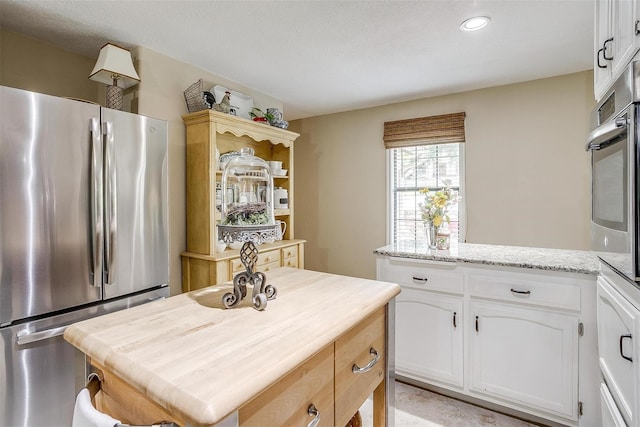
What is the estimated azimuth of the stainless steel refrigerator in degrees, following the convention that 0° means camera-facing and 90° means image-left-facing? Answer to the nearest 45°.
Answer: approximately 315°

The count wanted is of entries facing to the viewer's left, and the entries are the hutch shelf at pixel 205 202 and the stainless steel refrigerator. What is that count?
0

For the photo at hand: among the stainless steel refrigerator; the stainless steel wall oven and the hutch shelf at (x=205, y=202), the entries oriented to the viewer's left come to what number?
1

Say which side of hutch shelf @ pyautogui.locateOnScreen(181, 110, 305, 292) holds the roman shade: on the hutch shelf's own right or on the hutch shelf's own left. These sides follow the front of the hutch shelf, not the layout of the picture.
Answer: on the hutch shelf's own left

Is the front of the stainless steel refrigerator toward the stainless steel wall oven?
yes

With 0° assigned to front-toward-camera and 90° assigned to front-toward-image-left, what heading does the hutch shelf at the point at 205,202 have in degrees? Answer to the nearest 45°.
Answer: approximately 315°

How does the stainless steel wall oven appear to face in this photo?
to the viewer's left

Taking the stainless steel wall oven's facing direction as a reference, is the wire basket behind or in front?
in front

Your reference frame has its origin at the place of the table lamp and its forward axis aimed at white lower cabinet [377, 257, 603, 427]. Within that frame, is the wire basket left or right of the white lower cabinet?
left
